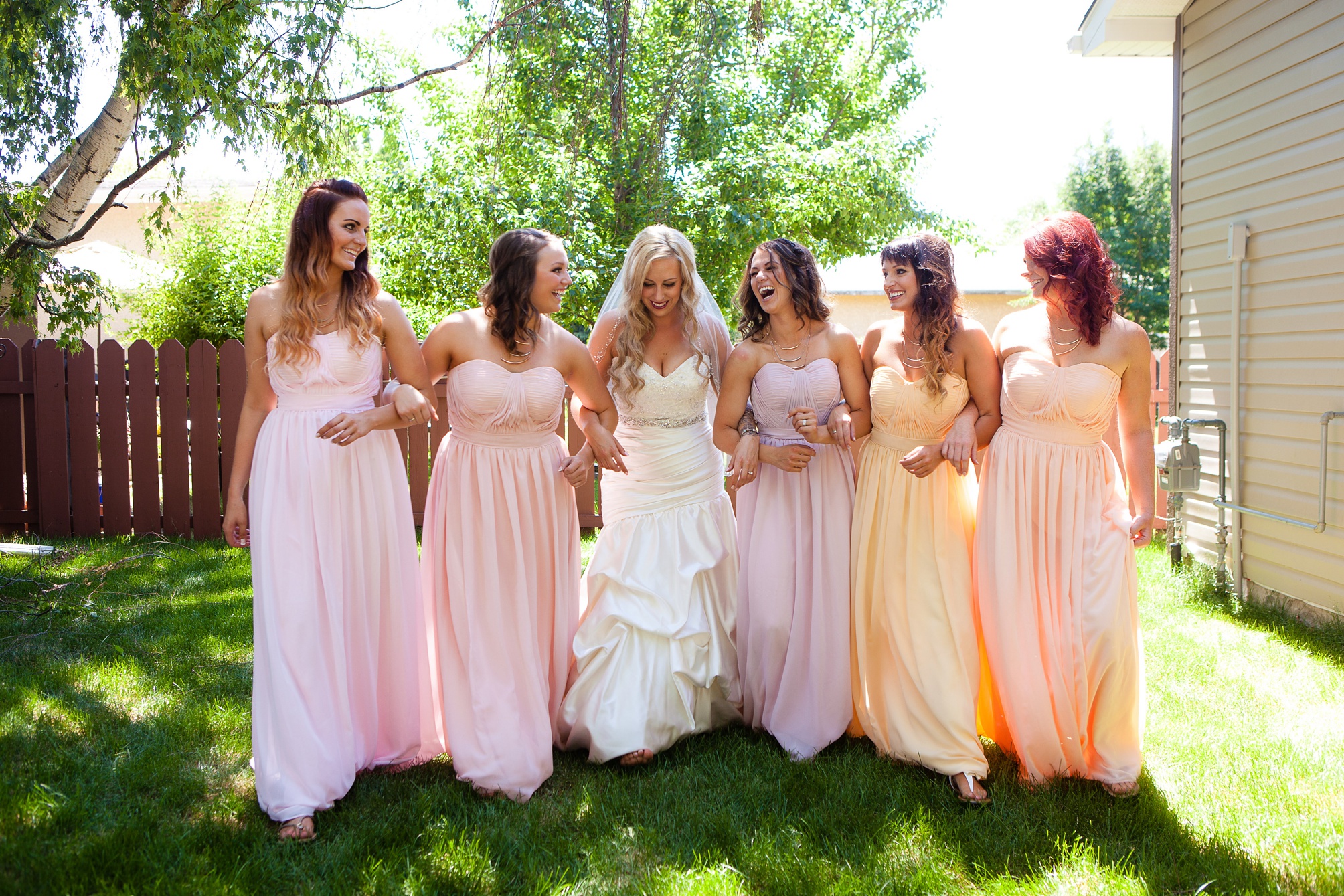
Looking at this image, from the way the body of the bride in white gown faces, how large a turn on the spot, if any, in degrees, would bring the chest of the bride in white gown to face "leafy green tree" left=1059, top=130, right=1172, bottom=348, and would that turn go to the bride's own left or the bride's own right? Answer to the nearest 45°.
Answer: approximately 135° to the bride's own left

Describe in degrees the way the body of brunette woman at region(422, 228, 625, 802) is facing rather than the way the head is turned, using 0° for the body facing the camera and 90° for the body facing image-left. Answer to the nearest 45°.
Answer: approximately 0°

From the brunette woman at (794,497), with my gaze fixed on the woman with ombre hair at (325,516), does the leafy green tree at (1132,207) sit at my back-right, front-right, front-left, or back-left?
back-right

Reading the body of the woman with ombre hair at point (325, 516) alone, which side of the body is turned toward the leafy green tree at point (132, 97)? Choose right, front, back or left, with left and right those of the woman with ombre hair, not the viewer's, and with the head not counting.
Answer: back

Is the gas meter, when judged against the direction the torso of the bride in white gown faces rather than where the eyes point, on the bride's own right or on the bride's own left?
on the bride's own left

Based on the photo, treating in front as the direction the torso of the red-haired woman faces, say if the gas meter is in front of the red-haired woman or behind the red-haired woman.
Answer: behind
